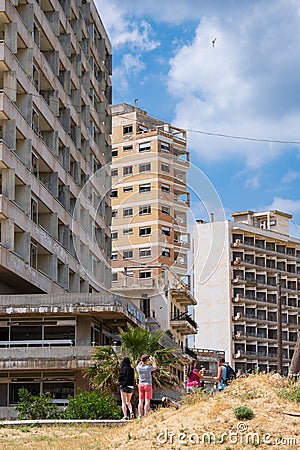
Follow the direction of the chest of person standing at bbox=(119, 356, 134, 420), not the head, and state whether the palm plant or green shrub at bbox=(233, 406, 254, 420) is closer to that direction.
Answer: the palm plant

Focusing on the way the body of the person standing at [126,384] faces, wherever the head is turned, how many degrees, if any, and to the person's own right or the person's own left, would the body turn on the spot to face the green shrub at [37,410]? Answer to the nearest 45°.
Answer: approximately 45° to the person's own left

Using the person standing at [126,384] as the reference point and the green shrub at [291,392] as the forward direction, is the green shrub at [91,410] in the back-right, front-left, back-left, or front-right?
back-left

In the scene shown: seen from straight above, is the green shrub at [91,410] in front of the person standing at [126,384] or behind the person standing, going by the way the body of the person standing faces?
in front

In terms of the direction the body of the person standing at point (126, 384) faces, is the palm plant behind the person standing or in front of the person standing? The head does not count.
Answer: in front

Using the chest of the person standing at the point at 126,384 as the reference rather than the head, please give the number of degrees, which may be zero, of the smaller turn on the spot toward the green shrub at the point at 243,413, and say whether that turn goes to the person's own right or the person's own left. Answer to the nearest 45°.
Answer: approximately 135° to the person's own right

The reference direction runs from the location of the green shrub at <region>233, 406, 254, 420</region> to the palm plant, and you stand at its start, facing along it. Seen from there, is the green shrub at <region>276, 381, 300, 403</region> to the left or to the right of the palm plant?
right

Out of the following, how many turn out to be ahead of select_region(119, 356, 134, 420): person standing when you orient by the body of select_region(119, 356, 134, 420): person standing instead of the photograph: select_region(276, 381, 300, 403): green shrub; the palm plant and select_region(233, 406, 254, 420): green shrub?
1

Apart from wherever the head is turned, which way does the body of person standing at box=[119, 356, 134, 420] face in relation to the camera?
away from the camera
